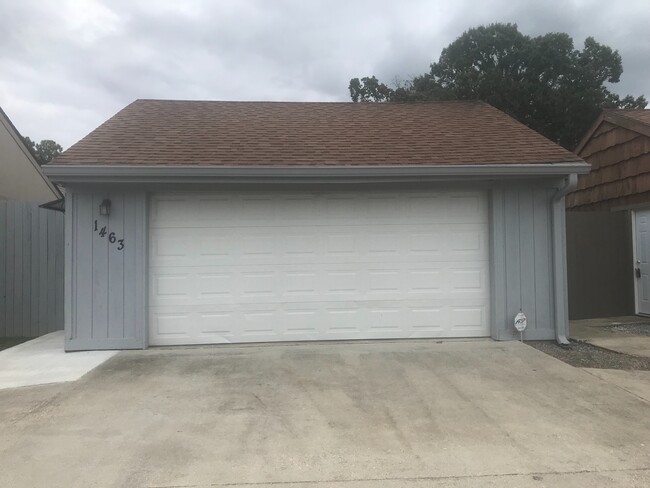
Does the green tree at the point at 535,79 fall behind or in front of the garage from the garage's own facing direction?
behind

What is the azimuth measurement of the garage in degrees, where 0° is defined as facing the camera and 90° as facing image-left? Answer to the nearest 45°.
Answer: approximately 0°

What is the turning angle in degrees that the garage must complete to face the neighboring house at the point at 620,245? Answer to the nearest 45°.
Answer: approximately 90° to its left

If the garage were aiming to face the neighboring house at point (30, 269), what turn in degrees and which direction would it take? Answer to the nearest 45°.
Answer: approximately 90° to its right
